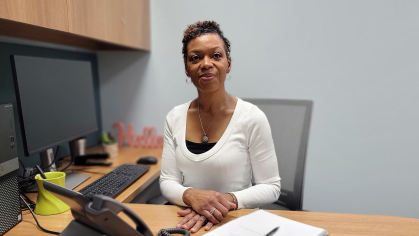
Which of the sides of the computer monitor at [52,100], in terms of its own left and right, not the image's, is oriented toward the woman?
front

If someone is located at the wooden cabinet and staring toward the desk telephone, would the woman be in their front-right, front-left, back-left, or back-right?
front-left

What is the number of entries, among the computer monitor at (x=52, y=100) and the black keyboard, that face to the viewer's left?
0

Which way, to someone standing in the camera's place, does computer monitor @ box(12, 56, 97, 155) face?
facing the viewer and to the right of the viewer

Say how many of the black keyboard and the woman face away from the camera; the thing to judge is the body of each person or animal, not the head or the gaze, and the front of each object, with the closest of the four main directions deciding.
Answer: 0

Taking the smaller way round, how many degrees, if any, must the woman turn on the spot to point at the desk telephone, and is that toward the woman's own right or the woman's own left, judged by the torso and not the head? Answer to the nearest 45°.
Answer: approximately 45° to the woman's own right

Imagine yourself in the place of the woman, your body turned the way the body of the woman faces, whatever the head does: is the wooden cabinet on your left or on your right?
on your right

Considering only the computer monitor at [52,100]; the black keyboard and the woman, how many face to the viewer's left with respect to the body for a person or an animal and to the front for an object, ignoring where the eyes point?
0

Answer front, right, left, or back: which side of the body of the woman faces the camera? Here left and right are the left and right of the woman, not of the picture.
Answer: front
